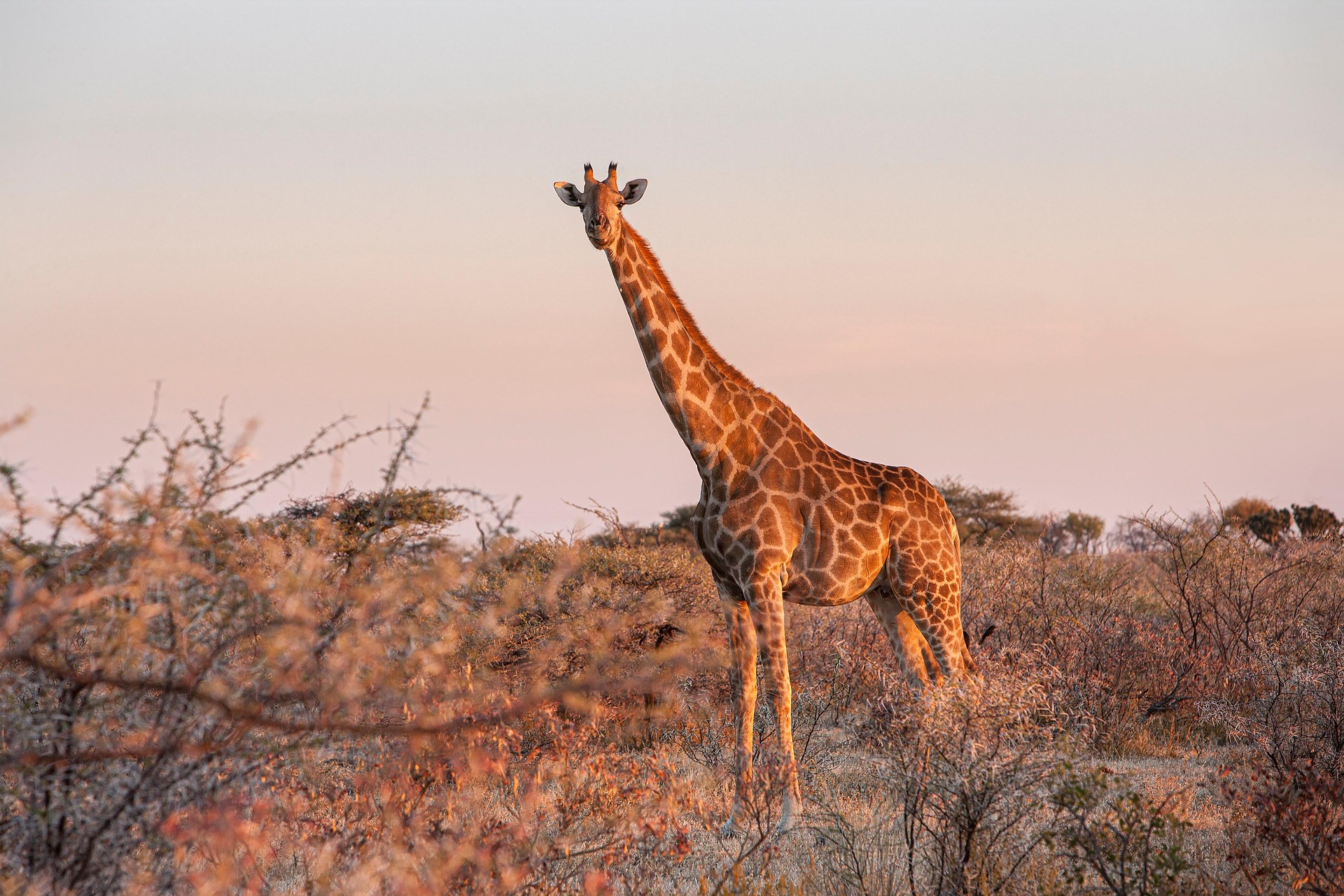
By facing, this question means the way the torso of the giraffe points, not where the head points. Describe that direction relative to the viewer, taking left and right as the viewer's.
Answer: facing the viewer and to the left of the viewer

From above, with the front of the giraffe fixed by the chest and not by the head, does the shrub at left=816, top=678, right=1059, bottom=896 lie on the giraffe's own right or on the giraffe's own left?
on the giraffe's own left

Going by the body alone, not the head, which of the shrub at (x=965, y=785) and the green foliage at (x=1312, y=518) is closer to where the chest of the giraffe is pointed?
the shrub

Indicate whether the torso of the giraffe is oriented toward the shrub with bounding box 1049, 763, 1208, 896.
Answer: no

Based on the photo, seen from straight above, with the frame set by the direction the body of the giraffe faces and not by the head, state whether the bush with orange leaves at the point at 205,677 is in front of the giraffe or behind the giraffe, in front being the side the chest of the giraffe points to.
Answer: in front

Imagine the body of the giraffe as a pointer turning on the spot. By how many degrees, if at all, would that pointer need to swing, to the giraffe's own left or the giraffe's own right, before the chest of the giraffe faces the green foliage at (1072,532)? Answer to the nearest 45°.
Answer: approximately 135° to the giraffe's own right

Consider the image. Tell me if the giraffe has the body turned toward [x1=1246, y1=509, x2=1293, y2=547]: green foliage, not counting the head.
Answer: no

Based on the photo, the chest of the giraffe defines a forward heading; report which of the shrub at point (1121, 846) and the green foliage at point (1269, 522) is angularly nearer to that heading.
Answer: the shrub

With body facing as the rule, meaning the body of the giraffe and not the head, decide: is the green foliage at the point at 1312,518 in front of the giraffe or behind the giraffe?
behind

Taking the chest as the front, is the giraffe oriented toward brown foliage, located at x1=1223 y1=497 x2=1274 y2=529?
no

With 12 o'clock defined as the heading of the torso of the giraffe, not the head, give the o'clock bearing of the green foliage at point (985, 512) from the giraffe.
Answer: The green foliage is roughly at 5 o'clock from the giraffe.
